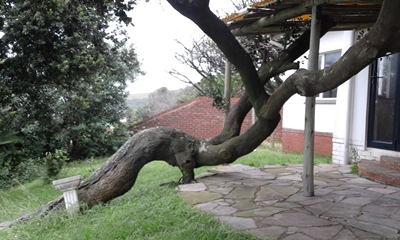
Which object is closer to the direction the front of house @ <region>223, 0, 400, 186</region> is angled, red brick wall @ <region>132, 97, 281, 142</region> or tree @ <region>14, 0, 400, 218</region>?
the tree

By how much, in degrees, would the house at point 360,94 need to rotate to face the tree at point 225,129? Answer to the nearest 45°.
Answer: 0° — it already faces it

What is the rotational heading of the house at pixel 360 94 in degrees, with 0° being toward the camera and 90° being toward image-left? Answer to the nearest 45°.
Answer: approximately 45°

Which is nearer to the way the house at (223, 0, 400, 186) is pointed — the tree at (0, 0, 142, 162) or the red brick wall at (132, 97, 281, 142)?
the tree

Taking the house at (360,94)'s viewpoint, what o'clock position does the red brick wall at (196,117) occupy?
the red brick wall at (196,117) is roughly at 3 o'clock from the house at (360,94).

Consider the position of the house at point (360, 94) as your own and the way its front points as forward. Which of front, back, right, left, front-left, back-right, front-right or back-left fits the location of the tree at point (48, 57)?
front-right
